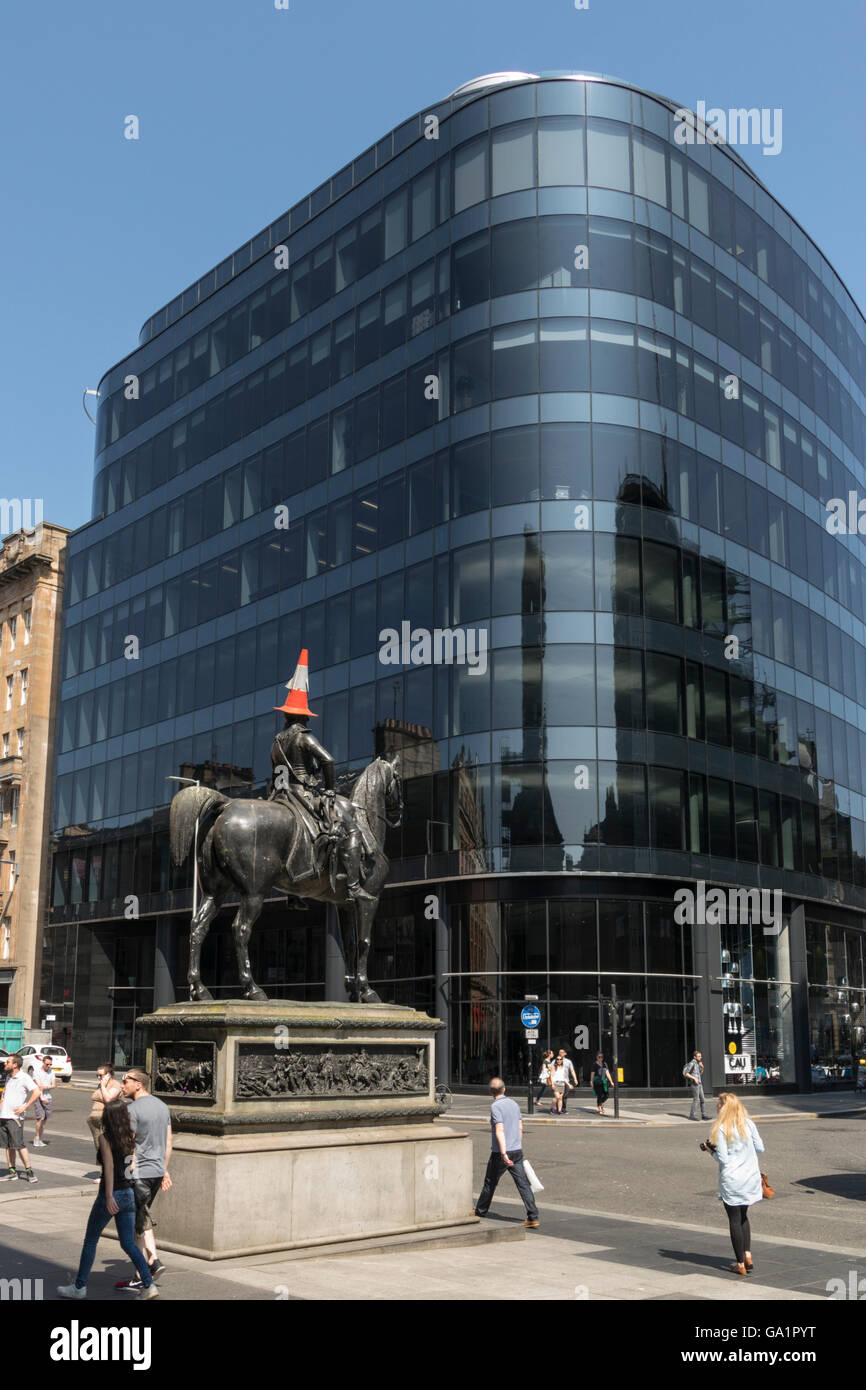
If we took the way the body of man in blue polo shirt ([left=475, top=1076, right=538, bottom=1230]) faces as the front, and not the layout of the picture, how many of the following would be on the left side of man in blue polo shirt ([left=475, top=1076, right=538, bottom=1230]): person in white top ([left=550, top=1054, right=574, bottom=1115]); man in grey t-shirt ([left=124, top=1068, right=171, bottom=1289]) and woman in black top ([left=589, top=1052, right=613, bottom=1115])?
1

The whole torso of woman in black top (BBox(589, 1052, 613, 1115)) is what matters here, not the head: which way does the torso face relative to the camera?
toward the camera

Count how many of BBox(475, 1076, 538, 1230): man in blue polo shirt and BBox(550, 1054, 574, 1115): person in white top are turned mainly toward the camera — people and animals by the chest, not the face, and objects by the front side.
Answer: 1

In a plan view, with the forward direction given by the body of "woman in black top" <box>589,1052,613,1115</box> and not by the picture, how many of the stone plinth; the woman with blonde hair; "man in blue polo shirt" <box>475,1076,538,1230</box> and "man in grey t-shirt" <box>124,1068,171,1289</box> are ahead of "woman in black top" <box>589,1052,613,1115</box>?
4

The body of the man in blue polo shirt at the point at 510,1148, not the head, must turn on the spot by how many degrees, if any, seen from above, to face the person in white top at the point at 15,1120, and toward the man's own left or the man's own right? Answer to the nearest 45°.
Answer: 0° — they already face them

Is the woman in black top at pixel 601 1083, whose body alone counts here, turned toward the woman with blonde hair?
yes

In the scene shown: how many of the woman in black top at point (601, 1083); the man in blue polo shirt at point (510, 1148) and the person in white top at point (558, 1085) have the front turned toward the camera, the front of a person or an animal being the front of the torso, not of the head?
2

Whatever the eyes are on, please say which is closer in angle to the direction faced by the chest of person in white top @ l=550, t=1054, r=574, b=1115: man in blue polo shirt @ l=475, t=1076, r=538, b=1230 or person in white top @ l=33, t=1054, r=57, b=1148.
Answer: the man in blue polo shirt

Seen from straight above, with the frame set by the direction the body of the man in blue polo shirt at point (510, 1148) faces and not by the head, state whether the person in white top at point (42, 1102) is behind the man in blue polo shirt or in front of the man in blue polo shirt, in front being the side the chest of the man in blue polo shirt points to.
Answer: in front

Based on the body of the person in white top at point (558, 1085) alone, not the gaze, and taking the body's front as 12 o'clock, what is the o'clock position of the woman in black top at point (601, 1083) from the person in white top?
The woman in black top is roughly at 9 o'clock from the person in white top.

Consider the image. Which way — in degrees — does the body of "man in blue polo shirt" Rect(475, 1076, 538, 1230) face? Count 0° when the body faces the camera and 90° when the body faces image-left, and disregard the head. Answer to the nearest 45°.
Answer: approximately 135°

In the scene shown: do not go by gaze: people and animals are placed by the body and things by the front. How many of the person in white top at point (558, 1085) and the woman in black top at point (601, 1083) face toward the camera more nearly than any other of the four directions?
2

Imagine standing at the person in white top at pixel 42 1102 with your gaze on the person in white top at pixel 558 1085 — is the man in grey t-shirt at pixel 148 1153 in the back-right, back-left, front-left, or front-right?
back-right

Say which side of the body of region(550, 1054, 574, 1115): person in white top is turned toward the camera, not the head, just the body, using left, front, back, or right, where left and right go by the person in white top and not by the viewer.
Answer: front
